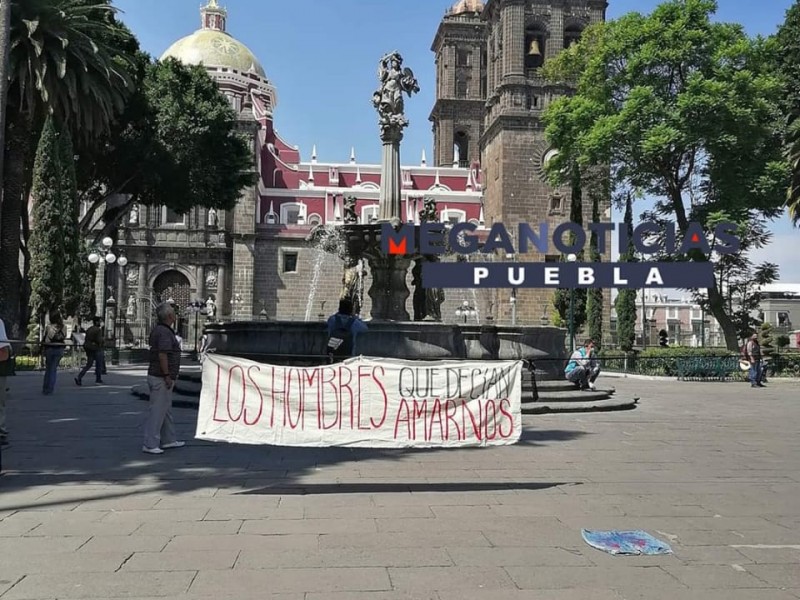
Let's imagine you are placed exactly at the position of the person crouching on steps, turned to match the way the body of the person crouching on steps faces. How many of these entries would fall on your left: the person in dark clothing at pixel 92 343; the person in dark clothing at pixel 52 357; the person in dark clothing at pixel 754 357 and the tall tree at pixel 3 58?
1

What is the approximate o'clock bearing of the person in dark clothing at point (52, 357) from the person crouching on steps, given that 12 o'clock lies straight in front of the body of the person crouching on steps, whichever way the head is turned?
The person in dark clothing is roughly at 4 o'clock from the person crouching on steps.

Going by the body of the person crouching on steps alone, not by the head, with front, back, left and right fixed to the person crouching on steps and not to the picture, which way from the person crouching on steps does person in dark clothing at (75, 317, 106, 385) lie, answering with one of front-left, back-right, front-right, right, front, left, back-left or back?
back-right

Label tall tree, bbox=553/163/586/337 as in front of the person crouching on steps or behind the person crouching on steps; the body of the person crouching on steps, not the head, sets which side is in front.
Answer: behind

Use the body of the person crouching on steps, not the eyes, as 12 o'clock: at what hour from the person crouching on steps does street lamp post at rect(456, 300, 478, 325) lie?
The street lamp post is roughly at 7 o'clock from the person crouching on steps.

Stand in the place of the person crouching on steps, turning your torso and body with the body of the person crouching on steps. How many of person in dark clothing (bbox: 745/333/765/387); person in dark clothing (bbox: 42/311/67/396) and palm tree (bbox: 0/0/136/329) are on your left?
1

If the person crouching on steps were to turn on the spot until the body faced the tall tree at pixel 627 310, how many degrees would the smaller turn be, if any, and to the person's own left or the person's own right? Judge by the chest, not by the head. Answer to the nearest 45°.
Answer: approximately 135° to the person's own left

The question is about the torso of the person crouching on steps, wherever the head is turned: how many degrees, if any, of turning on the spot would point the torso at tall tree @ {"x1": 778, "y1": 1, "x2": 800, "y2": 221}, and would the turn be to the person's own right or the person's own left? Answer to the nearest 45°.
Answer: approximately 90° to the person's own left

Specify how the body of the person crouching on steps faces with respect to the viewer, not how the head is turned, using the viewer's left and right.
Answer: facing the viewer and to the right of the viewer

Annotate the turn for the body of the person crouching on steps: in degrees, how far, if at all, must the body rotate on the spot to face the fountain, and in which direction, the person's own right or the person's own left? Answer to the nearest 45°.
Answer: approximately 135° to the person's own right
